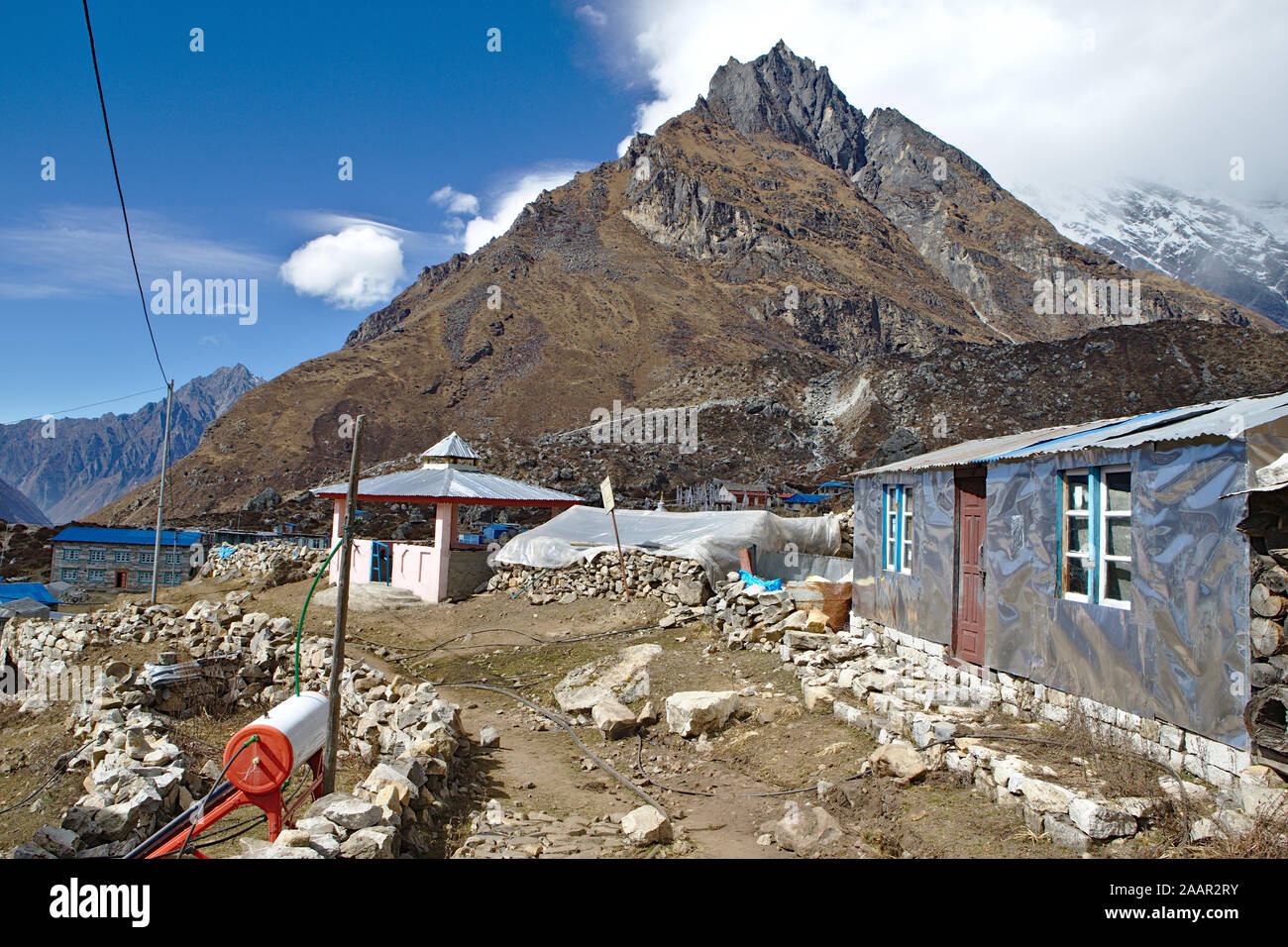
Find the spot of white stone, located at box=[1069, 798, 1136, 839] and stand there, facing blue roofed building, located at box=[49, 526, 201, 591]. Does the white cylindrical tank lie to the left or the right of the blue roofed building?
left

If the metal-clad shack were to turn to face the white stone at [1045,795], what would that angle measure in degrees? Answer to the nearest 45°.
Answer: approximately 45° to its left

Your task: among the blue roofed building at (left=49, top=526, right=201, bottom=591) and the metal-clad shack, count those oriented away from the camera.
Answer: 0

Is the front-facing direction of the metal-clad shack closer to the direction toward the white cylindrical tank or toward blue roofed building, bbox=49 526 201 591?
the white cylindrical tank

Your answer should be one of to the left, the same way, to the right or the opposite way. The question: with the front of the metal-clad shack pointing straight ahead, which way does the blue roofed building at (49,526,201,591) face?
to the left

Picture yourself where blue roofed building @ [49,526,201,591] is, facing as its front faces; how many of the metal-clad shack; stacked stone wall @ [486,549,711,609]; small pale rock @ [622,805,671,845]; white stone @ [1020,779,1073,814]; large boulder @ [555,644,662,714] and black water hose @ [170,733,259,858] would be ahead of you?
6

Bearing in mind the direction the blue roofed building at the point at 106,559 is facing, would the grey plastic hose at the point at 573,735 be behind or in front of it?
in front

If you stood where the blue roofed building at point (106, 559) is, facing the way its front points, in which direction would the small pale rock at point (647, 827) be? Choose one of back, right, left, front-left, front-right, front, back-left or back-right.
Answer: front

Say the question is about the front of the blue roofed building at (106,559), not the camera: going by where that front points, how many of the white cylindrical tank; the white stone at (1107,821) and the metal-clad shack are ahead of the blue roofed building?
3

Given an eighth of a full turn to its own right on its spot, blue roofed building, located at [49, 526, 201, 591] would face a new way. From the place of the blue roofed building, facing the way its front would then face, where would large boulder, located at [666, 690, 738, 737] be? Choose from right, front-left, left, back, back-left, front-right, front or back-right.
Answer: front-left

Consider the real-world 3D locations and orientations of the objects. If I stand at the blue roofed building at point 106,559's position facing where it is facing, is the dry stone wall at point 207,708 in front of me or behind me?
in front

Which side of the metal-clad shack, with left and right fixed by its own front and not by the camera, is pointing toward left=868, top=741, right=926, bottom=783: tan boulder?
front

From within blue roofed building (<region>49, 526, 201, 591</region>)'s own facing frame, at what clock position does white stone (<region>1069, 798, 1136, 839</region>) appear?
The white stone is roughly at 12 o'clock from the blue roofed building.

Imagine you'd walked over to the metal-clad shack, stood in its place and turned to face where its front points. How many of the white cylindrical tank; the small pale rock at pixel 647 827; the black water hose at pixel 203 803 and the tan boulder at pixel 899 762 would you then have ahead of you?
4

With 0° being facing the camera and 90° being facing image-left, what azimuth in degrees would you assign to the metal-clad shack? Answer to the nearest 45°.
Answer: approximately 45°

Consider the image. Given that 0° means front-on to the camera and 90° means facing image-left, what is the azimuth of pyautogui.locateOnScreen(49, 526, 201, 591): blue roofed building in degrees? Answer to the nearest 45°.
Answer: approximately 0°

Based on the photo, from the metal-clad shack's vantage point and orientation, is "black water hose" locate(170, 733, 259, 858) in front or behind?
in front
